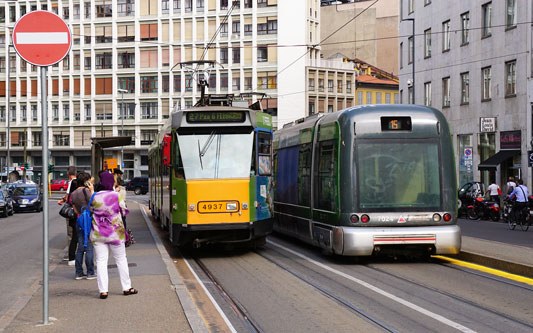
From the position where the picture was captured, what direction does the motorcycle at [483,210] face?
facing to the left of the viewer

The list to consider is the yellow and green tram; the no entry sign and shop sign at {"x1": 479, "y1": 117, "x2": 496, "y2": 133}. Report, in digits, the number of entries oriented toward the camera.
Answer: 3

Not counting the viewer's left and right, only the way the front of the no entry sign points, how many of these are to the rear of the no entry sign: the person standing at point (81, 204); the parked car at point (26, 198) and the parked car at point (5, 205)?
3
